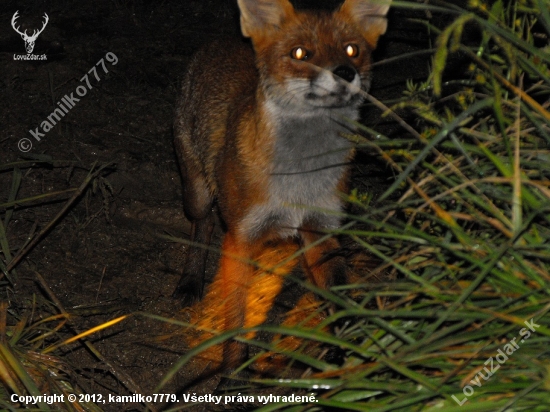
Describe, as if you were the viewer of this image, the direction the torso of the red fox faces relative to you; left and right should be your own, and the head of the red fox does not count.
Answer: facing the viewer and to the right of the viewer
